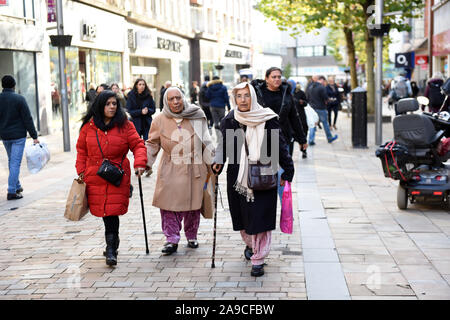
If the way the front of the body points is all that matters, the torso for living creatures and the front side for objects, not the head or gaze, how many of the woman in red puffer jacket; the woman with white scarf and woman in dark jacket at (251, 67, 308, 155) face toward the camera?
3

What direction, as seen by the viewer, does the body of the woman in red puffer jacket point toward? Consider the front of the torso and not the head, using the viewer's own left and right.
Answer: facing the viewer

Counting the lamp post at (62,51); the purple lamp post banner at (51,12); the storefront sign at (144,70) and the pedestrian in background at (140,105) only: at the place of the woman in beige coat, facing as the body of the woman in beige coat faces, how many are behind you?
4

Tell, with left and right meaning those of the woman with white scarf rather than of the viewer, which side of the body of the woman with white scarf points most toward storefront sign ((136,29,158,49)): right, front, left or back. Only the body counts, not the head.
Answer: back

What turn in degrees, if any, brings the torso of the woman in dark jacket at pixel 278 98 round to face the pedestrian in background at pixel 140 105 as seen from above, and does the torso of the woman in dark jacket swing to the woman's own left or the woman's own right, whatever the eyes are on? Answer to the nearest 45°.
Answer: approximately 135° to the woman's own right

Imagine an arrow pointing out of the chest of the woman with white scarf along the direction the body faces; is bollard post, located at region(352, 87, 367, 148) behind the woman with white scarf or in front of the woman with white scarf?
behind

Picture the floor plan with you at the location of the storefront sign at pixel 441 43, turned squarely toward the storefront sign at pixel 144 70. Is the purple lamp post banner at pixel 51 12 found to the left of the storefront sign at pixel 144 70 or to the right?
left

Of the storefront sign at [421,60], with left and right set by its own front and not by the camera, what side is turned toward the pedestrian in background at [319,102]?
front
